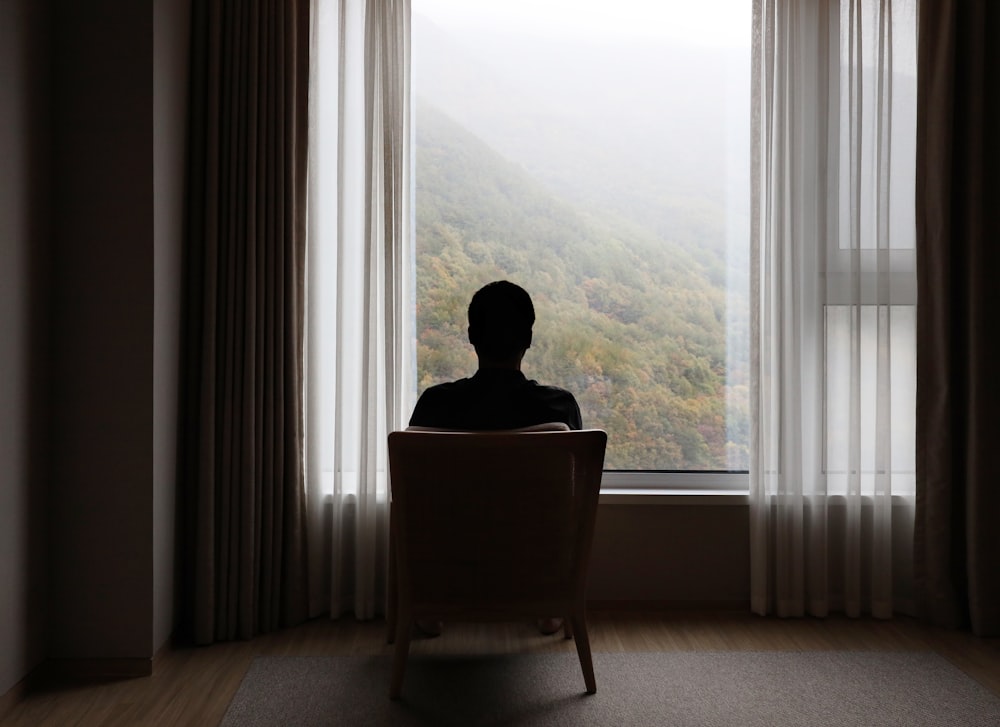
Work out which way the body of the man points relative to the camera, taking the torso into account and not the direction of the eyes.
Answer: away from the camera

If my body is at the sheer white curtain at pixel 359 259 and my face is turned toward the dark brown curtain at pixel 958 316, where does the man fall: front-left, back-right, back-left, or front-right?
front-right

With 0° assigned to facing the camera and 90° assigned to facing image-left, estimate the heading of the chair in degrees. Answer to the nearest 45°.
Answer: approximately 180°

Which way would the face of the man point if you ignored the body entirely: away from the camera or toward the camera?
away from the camera

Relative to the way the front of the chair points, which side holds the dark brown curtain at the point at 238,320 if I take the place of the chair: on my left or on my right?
on my left

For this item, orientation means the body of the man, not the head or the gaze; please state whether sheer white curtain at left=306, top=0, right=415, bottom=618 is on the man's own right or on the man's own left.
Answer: on the man's own left
